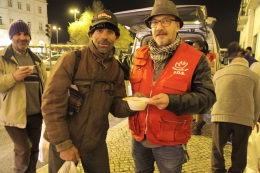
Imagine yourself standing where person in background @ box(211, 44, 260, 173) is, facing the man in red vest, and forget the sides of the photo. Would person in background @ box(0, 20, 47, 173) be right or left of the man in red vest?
right

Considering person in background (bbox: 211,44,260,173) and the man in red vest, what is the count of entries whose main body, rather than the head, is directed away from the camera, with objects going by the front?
1

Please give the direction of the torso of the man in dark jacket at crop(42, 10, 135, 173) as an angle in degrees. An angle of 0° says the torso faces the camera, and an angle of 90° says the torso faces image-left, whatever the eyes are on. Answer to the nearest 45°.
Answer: approximately 315°

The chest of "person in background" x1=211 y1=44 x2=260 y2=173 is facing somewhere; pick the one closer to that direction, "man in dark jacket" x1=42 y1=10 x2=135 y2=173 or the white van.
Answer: the white van

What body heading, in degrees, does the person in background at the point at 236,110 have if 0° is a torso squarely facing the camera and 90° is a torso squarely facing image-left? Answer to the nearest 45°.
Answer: approximately 180°

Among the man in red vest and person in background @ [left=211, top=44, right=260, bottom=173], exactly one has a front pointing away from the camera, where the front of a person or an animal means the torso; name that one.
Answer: the person in background

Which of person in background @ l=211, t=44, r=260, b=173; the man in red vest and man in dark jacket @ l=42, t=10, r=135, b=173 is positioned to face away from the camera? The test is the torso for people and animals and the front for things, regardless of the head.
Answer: the person in background

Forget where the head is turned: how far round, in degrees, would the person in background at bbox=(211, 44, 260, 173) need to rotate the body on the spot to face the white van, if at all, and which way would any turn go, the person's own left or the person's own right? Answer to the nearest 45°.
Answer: approximately 45° to the person's own left

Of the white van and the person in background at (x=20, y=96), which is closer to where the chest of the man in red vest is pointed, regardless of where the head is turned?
the person in background

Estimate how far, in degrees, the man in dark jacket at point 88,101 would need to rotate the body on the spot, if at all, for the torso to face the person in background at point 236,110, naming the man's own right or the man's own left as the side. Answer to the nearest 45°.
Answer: approximately 45° to the man's own left
